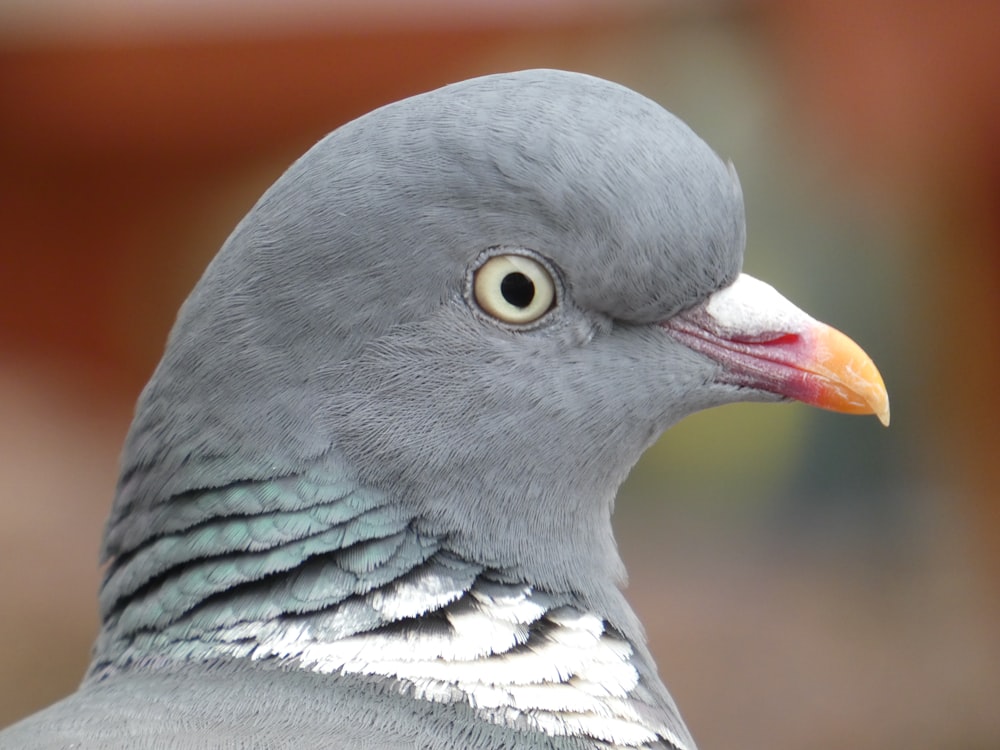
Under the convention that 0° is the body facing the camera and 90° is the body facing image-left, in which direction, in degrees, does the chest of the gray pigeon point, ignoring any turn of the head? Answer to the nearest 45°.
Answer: approximately 270°
